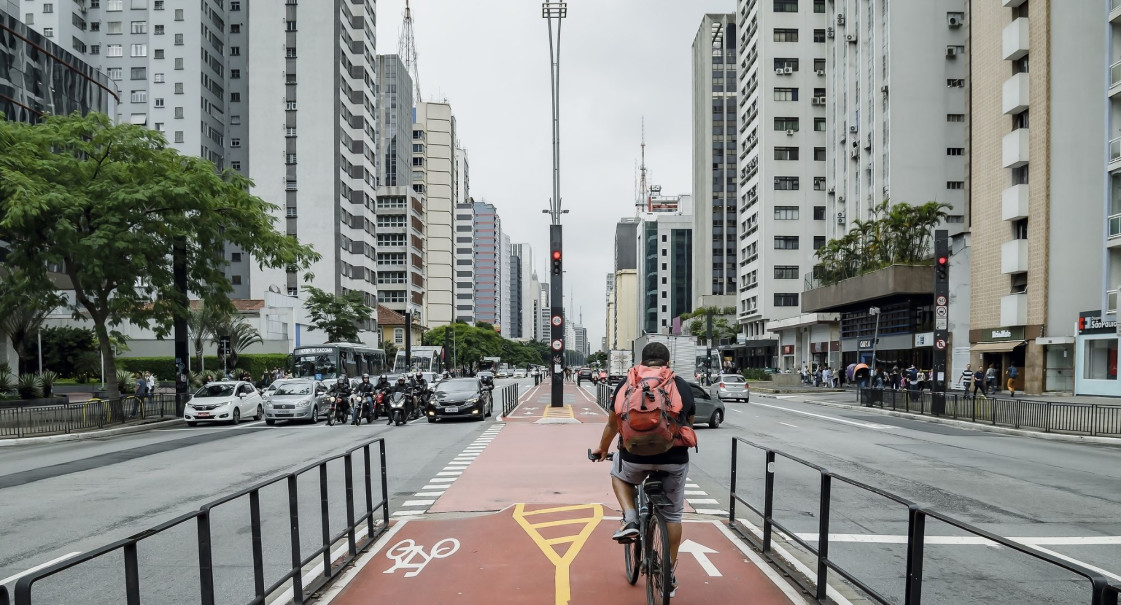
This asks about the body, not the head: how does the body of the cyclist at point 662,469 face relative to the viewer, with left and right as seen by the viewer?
facing away from the viewer

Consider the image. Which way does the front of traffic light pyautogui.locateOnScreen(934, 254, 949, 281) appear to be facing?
toward the camera

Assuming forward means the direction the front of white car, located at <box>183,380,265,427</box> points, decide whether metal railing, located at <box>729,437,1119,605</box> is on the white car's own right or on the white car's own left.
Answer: on the white car's own left

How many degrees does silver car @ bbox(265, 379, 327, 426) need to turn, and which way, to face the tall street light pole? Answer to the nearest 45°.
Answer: approximately 135° to its left

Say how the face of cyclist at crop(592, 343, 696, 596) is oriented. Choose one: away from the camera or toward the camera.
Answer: away from the camera

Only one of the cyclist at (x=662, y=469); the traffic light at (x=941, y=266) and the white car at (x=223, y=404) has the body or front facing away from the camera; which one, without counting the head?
the cyclist

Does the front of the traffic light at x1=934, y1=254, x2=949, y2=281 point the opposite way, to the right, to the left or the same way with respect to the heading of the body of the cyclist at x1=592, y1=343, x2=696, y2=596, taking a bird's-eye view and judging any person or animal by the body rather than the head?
the opposite way

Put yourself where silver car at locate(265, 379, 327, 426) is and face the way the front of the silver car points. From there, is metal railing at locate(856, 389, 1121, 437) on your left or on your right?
on your left

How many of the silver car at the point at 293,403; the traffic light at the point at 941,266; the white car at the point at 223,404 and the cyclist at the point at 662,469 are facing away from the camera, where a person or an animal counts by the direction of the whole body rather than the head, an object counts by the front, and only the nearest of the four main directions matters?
1

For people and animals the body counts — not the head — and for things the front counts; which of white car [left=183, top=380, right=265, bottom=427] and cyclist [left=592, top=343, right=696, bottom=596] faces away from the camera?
the cyclist

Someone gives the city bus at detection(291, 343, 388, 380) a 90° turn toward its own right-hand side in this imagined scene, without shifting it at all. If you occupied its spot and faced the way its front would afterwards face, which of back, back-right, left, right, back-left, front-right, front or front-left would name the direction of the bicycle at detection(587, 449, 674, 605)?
back-left

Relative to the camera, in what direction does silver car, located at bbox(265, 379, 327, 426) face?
facing the viewer and to the left of the viewer
